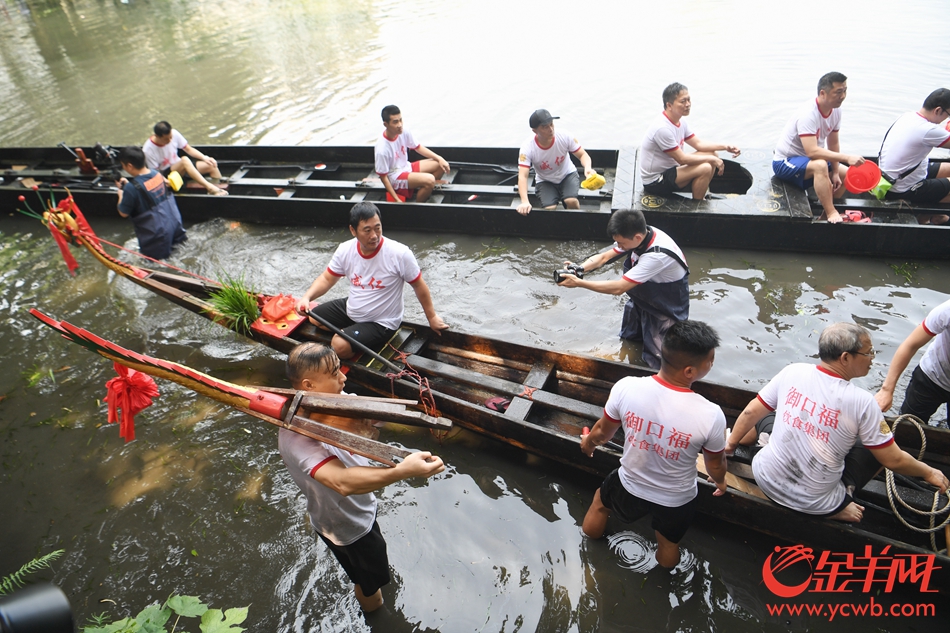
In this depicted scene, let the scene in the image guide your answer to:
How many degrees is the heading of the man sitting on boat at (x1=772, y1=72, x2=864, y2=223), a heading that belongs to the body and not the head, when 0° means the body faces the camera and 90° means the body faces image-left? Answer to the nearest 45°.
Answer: approximately 315°

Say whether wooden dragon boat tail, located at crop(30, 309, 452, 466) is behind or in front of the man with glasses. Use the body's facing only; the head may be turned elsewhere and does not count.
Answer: behind

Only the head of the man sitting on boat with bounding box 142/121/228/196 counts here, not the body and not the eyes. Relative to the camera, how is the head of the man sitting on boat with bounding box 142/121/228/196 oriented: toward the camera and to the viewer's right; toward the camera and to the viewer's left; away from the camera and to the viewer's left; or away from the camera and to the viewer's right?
toward the camera and to the viewer's right

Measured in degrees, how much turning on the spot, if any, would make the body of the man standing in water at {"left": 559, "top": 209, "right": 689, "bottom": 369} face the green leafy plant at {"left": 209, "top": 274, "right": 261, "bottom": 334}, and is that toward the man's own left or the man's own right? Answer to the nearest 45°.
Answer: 0° — they already face it

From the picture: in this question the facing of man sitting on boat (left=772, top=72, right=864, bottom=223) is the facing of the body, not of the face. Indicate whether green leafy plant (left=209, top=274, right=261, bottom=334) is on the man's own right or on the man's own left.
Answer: on the man's own right

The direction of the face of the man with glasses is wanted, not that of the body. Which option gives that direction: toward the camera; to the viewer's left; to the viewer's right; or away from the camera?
to the viewer's right

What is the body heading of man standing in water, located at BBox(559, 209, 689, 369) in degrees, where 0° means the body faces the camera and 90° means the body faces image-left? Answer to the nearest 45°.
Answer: approximately 90°

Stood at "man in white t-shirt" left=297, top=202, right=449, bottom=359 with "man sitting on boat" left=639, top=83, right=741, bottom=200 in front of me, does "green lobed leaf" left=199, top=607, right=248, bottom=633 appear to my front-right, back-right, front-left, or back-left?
back-right

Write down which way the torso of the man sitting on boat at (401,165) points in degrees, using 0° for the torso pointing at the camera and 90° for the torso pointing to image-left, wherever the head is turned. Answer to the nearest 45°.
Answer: approximately 315°

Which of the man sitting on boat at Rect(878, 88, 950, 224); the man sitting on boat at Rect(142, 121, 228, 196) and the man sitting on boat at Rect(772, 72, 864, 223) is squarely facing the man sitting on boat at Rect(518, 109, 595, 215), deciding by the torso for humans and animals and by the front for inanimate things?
the man sitting on boat at Rect(142, 121, 228, 196)

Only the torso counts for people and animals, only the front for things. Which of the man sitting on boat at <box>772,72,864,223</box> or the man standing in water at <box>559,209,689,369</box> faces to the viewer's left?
the man standing in water

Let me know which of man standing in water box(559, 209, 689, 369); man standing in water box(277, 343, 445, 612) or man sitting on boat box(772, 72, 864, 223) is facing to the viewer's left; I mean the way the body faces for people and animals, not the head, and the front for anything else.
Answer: man standing in water box(559, 209, 689, 369)

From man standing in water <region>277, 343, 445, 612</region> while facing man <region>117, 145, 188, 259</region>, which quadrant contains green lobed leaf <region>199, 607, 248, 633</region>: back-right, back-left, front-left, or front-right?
back-left

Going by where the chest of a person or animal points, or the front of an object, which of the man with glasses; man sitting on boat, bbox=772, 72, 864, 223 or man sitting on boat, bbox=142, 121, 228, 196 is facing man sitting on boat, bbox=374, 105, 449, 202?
man sitting on boat, bbox=142, 121, 228, 196

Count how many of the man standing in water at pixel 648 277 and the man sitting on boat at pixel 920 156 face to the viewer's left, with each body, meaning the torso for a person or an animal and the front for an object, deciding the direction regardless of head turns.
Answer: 1

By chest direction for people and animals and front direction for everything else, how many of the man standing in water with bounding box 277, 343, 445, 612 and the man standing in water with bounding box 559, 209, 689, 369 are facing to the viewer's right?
1
